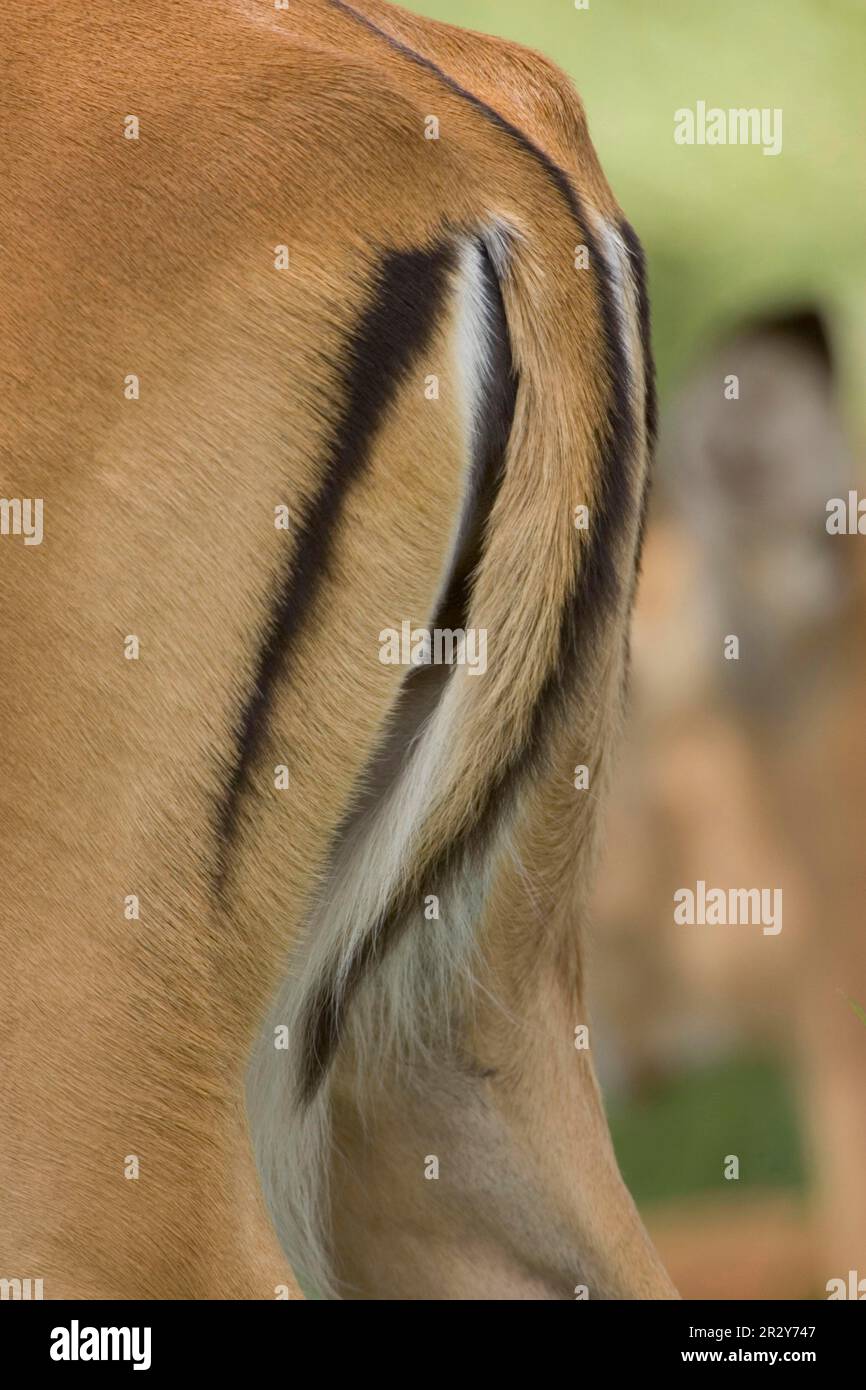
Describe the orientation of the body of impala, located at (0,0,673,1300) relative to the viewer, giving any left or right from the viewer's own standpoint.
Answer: facing away from the viewer and to the left of the viewer
